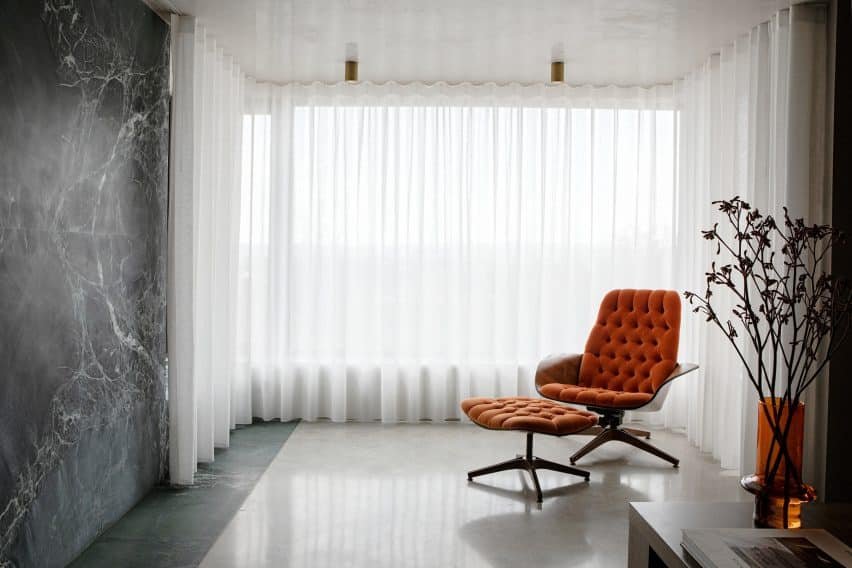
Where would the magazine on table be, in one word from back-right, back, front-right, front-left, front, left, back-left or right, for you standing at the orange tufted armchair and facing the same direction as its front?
front-left

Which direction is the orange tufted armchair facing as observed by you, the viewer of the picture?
facing the viewer and to the left of the viewer

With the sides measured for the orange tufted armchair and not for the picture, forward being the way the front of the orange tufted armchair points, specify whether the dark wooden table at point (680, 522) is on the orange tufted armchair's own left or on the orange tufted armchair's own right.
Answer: on the orange tufted armchair's own left

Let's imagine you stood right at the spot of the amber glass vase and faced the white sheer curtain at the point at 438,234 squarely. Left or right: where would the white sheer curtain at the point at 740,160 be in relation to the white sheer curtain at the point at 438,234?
right

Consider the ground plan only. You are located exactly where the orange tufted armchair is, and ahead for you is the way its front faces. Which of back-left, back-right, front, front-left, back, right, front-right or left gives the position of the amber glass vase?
front-left

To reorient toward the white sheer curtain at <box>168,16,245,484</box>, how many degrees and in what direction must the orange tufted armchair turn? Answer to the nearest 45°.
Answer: approximately 45° to its right

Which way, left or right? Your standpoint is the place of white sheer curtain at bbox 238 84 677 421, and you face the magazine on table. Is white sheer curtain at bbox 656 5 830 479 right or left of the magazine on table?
left
